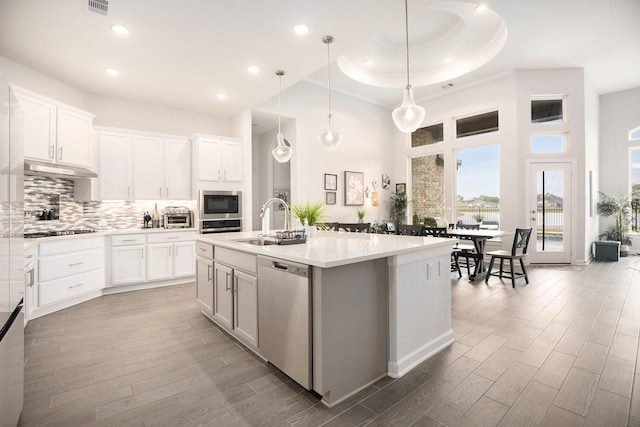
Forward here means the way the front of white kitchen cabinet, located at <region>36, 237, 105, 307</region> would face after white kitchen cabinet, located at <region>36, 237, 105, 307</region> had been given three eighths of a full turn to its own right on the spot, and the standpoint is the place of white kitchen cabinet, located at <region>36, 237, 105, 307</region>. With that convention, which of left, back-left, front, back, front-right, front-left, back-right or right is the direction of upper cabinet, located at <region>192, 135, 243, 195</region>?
back

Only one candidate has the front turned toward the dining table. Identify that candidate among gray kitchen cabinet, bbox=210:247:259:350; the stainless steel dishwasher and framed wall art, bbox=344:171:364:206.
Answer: the framed wall art

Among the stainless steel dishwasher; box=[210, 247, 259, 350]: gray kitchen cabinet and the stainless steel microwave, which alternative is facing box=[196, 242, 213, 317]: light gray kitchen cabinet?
the stainless steel microwave

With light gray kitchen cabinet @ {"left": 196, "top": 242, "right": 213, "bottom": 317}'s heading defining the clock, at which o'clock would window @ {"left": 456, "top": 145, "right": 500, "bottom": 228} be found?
The window is roughly at 7 o'clock from the light gray kitchen cabinet.

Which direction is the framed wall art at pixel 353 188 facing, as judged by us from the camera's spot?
facing the viewer and to the right of the viewer

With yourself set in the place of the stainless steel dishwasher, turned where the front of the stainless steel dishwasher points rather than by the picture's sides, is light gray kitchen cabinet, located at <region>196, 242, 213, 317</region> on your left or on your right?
on your right

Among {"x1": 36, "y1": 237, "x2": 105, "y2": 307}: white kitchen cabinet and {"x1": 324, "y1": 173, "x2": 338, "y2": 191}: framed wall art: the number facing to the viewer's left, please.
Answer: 0

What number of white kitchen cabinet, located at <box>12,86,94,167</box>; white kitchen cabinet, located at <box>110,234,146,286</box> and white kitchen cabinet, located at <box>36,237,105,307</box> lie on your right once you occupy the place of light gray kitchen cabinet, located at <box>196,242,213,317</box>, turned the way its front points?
3

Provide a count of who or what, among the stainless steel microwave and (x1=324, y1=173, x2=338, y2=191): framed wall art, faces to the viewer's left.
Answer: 0

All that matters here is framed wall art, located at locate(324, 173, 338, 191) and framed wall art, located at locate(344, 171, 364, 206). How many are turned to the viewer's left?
0

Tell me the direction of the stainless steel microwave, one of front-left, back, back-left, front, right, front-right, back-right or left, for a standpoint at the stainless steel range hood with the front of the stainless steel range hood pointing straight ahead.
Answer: front-left

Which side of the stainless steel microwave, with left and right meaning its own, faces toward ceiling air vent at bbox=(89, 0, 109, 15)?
front
